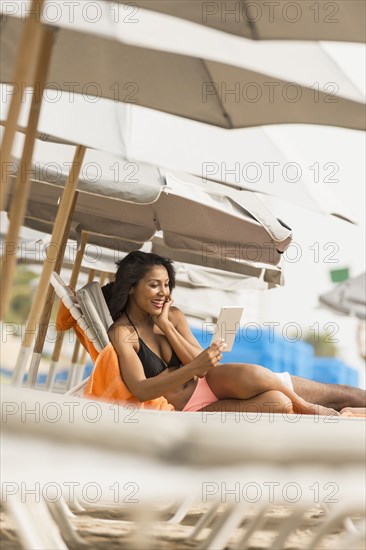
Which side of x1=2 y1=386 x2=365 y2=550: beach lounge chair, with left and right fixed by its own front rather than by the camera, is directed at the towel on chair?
left

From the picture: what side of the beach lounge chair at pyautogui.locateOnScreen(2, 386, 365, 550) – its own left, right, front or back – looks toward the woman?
left

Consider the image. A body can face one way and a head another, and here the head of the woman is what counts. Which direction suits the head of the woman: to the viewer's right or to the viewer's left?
to the viewer's right

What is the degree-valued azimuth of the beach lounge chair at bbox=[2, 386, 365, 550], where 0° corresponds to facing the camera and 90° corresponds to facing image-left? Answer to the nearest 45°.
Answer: approximately 270°
